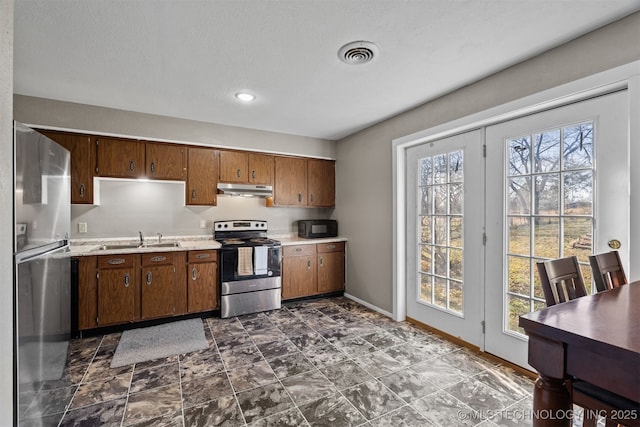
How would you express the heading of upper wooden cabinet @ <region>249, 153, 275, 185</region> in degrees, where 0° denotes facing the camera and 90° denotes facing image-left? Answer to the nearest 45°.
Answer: approximately 0°

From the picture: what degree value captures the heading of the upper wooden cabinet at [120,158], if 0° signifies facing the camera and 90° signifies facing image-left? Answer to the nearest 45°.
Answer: approximately 0°

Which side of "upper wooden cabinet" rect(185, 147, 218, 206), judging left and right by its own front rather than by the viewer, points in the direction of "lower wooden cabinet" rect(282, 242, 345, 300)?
left
